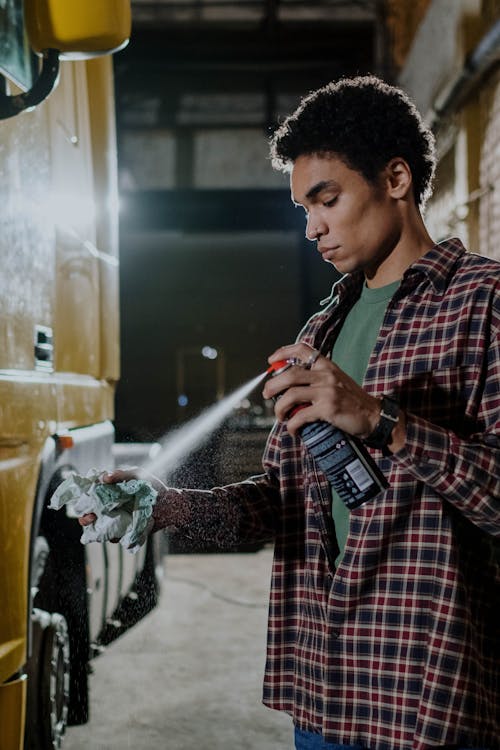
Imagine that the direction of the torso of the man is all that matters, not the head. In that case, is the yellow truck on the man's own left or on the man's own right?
on the man's own right

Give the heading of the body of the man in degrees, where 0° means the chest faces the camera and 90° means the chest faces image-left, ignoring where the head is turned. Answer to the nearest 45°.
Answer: approximately 45°
